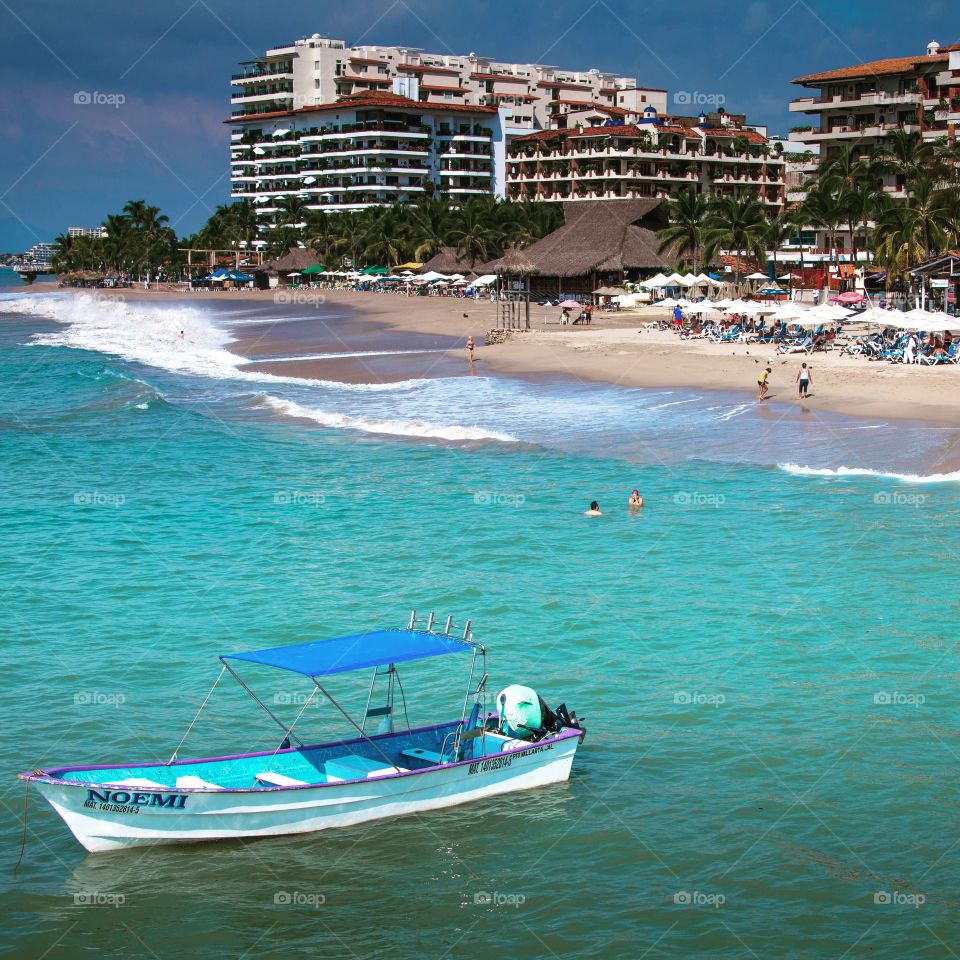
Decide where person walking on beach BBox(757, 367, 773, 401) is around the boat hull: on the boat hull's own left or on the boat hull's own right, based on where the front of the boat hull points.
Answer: on the boat hull's own right

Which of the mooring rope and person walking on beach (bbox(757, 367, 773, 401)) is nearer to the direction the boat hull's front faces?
the mooring rope

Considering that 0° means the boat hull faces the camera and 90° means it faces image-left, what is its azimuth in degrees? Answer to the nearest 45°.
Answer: approximately 90°

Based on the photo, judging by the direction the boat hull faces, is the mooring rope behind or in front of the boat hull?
in front
